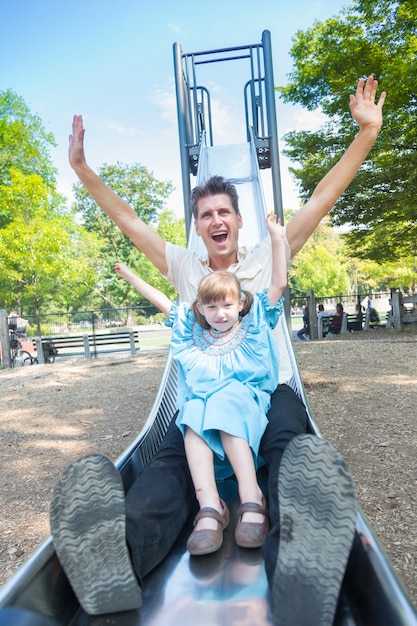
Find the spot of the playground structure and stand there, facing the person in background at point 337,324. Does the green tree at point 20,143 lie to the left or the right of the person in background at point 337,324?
left

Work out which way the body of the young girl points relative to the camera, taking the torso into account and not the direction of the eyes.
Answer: toward the camera

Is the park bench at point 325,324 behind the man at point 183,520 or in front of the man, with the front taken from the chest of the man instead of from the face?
behind

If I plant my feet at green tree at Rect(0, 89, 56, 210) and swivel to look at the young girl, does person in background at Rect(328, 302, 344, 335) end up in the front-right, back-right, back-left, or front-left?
front-left

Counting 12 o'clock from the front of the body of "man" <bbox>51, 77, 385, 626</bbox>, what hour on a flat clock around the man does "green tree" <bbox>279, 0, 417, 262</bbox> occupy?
The green tree is roughly at 7 o'clock from the man.

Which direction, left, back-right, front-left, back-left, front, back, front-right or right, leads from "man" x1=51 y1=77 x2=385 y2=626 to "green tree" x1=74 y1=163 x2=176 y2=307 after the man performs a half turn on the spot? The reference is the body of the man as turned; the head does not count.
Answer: front

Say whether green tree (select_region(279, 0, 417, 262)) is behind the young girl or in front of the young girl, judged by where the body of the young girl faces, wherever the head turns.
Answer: behind

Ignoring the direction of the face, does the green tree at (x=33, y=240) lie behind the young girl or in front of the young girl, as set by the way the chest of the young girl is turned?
behind

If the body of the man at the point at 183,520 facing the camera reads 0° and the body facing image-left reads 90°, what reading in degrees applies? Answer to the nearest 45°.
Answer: approximately 0°

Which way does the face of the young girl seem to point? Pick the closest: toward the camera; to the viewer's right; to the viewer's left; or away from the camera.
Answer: toward the camera

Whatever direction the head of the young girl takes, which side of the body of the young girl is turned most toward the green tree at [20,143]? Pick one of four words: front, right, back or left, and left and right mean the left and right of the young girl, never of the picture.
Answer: back

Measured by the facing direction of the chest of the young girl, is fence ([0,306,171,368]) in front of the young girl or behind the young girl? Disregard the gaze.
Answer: behind

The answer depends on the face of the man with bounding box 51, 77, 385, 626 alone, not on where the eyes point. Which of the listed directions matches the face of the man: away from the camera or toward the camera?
toward the camera
